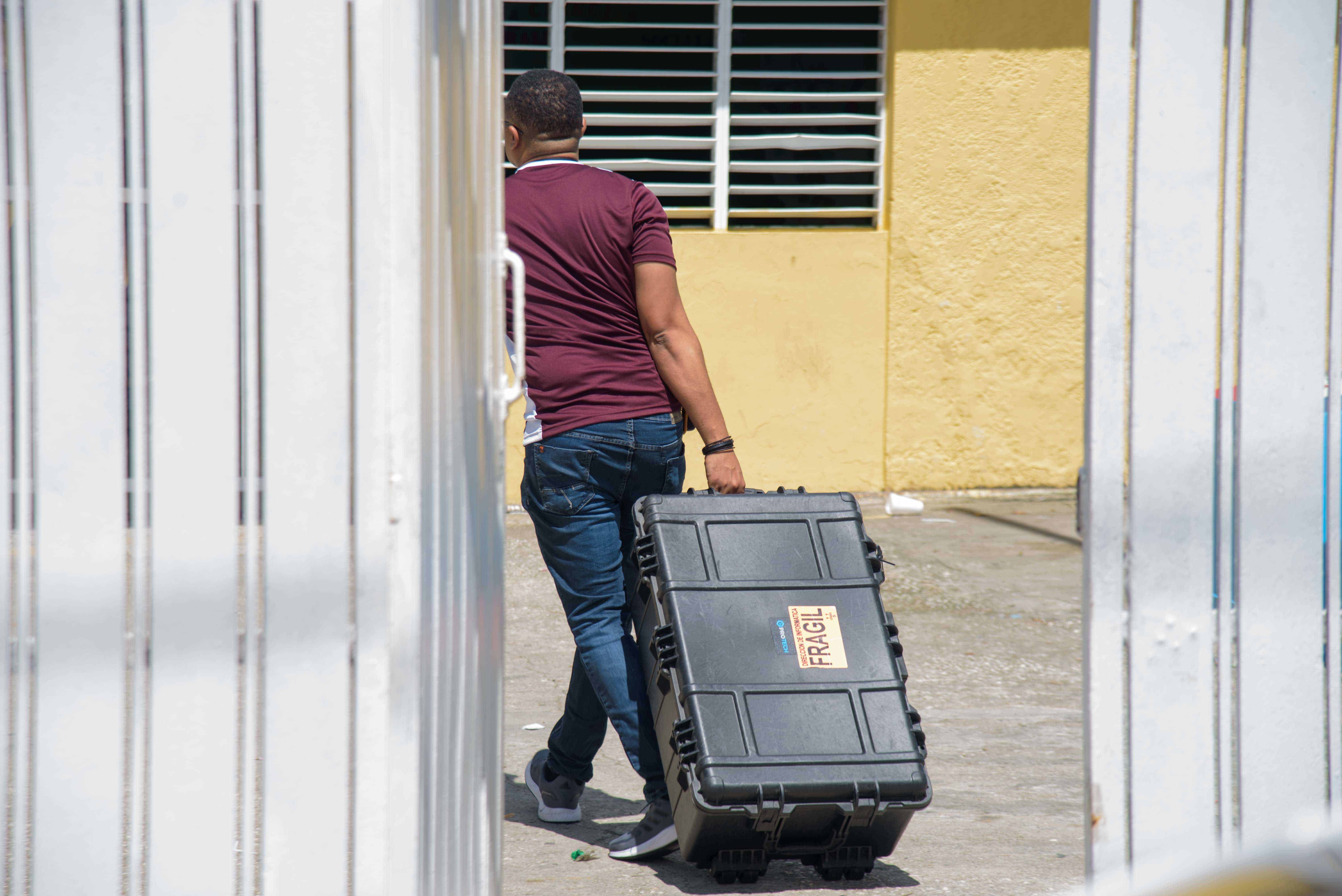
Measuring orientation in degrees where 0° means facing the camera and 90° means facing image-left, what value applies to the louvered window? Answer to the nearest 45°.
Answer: approximately 0°

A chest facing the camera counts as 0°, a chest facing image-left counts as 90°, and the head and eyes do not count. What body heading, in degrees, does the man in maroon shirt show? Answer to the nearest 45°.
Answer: approximately 135°

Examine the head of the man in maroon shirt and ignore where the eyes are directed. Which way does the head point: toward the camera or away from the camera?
away from the camera

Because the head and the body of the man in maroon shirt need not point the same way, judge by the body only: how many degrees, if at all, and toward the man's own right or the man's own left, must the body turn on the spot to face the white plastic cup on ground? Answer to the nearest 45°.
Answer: approximately 45° to the man's own right

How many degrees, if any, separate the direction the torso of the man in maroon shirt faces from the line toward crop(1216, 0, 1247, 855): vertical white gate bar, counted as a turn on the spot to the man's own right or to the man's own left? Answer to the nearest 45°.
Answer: approximately 180°

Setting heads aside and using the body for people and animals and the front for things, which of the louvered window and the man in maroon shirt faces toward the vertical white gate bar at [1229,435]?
the louvered window

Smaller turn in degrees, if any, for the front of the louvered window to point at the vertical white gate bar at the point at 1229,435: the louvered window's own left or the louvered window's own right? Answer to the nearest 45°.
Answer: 0° — it already faces it

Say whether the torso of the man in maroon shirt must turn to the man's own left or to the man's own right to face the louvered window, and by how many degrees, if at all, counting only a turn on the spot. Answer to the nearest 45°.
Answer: approximately 45° to the man's own right
